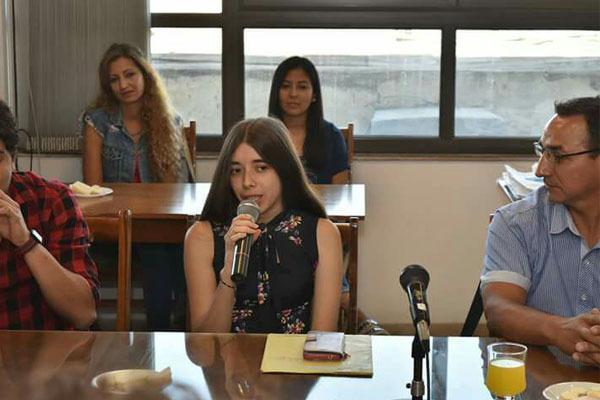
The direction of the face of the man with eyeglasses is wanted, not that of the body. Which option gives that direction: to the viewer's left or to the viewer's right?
to the viewer's left

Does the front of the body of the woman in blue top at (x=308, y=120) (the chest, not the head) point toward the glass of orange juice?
yes

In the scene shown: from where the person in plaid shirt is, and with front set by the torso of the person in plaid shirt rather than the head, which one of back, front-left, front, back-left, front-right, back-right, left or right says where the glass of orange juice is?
front-left

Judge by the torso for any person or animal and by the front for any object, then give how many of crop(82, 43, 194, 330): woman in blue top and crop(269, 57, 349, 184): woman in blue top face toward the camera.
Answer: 2

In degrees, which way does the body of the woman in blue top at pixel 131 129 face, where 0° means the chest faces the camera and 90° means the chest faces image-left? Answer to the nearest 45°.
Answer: approximately 0°

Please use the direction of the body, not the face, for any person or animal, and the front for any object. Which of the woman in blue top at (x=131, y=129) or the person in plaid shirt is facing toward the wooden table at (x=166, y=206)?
the woman in blue top
